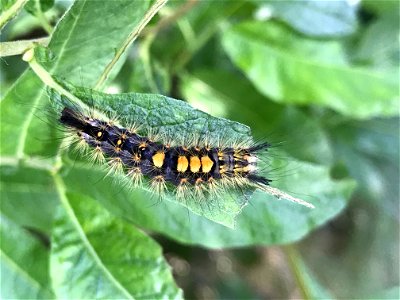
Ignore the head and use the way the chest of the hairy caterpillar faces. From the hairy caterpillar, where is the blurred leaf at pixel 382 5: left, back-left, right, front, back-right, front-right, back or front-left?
front-left

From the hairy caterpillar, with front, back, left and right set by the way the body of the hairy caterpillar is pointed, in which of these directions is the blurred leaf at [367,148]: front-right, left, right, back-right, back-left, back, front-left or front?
front-left

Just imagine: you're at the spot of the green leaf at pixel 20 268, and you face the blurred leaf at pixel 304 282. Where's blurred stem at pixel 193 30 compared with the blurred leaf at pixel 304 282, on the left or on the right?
left

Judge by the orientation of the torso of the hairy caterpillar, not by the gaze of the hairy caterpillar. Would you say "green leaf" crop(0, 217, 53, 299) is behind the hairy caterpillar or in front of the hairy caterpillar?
behind

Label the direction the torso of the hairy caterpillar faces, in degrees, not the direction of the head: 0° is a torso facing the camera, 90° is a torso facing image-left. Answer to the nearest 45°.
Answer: approximately 270°

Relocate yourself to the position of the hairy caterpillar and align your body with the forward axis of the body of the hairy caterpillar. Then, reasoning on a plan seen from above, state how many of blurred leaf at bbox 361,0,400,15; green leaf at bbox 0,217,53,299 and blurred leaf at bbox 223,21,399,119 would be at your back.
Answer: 1

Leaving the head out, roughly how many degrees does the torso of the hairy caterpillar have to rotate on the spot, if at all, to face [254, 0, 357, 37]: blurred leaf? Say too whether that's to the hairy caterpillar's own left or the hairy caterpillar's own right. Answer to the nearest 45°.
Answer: approximately 45° to the hairy caterpillar's own left
